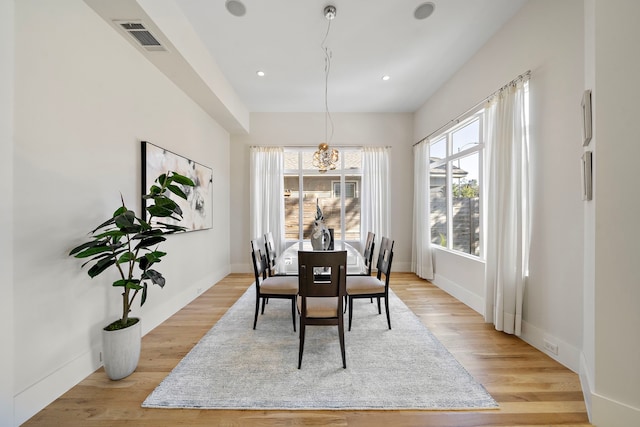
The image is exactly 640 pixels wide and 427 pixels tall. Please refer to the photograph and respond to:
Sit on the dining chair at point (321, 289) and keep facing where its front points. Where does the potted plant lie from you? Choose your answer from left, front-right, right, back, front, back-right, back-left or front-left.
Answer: left

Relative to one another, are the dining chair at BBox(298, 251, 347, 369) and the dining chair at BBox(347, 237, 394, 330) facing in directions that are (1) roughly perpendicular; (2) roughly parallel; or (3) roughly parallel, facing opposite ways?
roughly perpendicular

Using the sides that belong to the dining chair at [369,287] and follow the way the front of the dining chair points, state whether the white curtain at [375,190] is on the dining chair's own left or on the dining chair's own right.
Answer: on the dining chair's own right

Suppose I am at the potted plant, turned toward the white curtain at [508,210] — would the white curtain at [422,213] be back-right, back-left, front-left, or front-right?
front-left

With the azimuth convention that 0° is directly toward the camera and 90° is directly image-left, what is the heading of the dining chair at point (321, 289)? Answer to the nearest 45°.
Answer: approximately 180°

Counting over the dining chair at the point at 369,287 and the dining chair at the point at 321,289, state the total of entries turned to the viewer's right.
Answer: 0

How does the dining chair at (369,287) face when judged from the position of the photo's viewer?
facing to the left of the viewer

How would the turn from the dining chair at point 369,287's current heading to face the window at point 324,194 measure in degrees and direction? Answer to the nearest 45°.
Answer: approximately 90° to its right

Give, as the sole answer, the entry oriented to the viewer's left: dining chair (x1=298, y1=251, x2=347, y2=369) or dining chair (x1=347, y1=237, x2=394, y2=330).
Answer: dining chair (x1=347, y1=237, x2=394, y2=330)

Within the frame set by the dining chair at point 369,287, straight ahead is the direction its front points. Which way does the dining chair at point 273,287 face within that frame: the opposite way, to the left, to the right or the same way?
the opposite way

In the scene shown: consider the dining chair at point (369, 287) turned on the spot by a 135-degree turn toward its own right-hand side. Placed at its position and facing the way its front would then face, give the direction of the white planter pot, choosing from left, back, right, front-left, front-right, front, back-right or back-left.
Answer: back

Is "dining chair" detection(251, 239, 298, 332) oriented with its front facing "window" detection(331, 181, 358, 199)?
no

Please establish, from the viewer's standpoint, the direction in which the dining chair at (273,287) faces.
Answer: facing to the right of the viewer

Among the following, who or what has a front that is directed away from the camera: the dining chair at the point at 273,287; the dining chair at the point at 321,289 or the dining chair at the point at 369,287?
the dining chair at the point at 321,289
